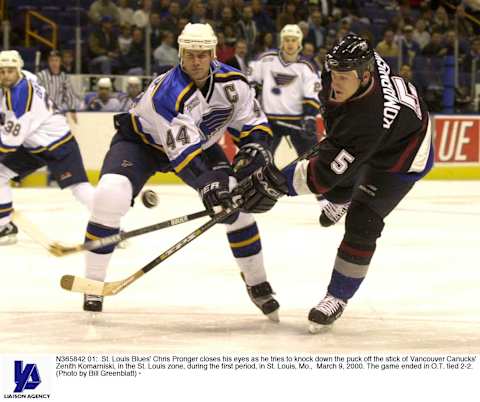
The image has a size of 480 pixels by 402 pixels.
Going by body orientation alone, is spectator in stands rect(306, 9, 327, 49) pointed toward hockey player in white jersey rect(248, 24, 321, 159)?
yes

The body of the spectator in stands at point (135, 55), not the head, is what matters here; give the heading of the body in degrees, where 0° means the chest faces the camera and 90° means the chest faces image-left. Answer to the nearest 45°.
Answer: approximately 0°

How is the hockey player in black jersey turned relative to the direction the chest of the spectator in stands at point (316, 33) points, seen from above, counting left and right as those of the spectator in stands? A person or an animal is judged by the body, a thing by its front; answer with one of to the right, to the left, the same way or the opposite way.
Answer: to the right

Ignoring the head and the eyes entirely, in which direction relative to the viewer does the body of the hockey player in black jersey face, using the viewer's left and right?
facing to the left of the viewer

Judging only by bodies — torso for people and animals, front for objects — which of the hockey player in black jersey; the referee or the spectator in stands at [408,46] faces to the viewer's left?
the hockey player in black jersey

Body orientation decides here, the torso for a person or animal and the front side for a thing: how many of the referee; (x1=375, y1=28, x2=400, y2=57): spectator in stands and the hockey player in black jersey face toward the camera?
2

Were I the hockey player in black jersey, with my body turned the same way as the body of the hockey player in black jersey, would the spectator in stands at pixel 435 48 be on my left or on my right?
on my right
